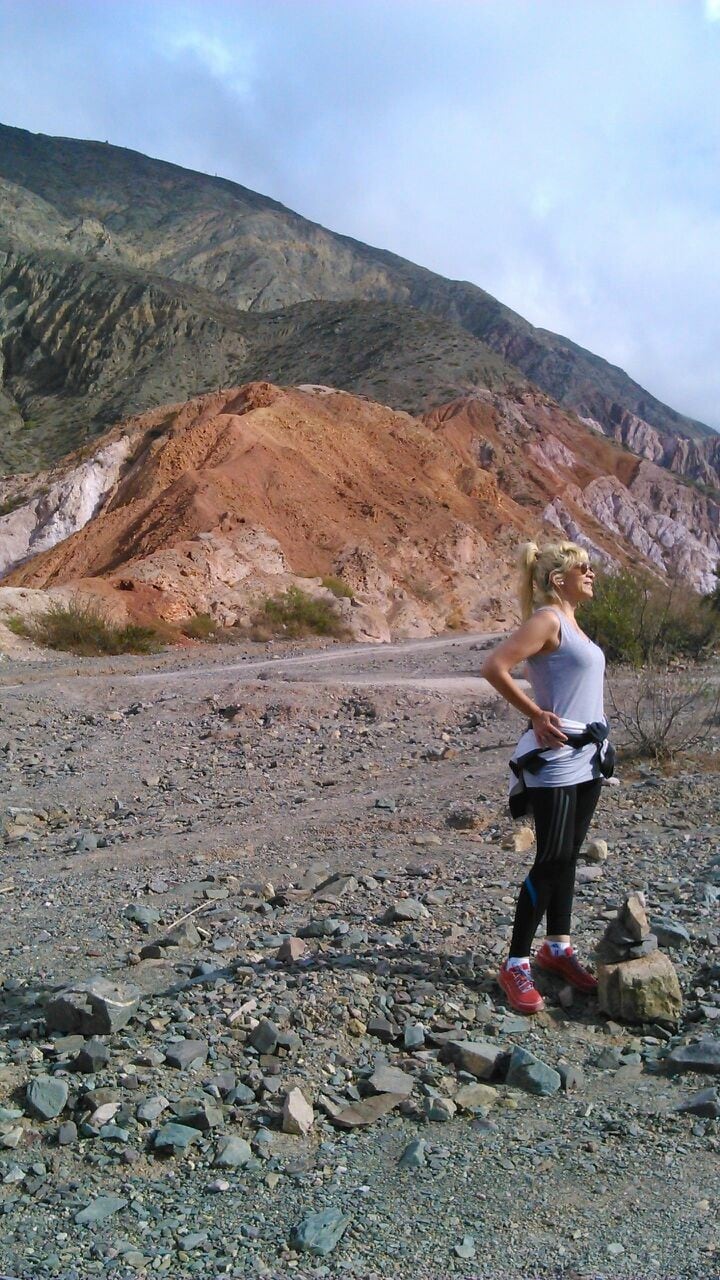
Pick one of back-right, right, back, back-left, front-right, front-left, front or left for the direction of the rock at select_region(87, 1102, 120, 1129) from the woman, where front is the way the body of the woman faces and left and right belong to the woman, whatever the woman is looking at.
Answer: back-right

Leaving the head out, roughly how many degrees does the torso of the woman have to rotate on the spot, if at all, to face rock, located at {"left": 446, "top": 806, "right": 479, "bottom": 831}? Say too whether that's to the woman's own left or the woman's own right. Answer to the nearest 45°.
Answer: approximately 90° to the woman's own left

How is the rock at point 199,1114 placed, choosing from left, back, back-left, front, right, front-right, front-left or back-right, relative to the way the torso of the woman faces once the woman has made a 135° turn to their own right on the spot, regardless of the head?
front

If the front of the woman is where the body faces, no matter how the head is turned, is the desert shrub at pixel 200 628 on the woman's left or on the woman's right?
on the woman's left

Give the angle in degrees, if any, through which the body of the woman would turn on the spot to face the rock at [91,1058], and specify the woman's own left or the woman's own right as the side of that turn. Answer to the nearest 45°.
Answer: approximately 135° to the woman's own right

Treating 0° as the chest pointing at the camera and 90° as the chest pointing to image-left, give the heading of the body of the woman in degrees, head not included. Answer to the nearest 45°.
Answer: approximately 270°

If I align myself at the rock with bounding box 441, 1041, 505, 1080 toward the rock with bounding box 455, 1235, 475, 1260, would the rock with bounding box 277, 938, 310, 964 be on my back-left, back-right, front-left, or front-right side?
back-right

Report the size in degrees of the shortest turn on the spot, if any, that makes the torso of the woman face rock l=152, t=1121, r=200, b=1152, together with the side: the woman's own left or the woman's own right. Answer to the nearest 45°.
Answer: approximately 135° to the woman's own right

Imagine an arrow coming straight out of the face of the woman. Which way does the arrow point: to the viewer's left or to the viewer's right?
to the viewer's right

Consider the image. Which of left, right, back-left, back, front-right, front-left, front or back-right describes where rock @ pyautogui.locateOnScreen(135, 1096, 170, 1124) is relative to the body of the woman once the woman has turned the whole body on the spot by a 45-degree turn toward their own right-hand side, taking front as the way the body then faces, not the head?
right

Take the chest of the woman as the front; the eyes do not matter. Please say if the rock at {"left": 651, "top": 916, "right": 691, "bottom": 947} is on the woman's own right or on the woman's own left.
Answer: on the woman's own left
